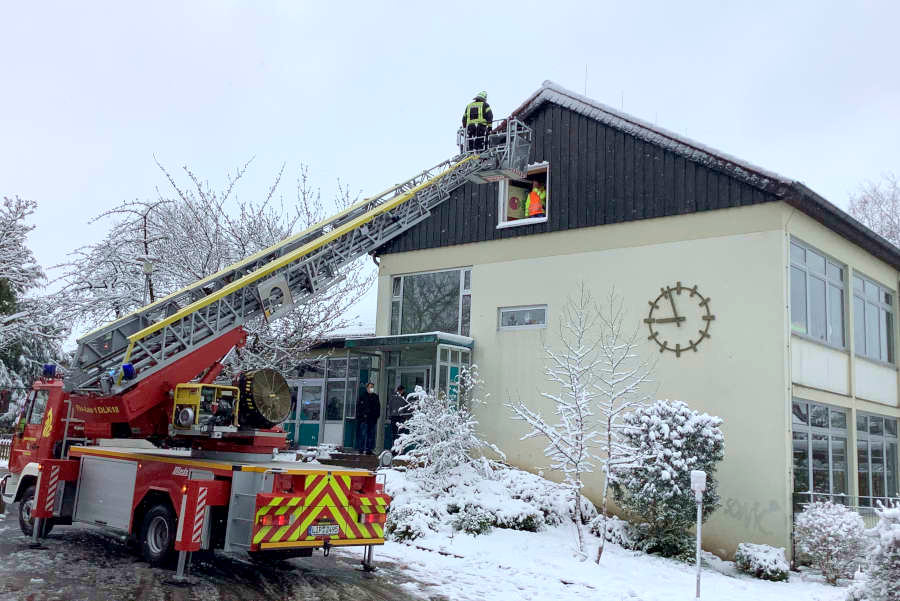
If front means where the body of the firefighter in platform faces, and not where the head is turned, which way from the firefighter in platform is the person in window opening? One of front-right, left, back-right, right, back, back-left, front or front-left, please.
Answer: front

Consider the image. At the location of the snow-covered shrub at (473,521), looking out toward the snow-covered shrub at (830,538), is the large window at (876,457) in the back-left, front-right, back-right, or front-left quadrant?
front-left

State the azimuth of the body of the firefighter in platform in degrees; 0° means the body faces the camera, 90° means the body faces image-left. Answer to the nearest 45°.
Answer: approximately 225°

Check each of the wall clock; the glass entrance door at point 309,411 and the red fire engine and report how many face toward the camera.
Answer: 2

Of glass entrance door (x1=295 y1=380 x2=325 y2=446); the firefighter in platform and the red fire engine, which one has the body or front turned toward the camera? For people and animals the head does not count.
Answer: the glass entrance door

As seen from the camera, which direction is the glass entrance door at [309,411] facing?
toward the camera

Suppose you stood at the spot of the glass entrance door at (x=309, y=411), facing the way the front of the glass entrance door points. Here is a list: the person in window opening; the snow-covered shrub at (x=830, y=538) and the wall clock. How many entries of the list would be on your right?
0

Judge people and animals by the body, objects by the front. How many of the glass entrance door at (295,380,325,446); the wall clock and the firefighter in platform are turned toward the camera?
2

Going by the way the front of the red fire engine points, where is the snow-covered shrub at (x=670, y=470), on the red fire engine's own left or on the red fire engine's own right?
on the red fire engine's own right

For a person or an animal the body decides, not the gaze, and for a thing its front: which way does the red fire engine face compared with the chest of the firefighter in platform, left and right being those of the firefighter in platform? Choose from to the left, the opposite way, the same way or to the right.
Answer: to the left

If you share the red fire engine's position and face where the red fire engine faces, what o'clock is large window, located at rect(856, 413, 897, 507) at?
The large window is roughly at 4 o'clock from the red fire engine.

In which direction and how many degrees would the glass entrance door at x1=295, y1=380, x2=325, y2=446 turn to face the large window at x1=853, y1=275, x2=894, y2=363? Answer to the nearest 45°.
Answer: approximately 45° to its left

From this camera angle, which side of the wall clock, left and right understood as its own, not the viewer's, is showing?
front

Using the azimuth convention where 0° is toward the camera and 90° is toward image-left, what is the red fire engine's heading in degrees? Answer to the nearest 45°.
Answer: approximately 135°

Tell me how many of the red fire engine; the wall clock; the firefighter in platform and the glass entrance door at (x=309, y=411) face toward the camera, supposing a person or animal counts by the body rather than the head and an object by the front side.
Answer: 2

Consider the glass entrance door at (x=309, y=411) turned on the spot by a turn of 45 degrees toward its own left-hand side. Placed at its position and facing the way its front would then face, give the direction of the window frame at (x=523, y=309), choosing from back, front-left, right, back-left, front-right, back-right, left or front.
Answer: front
